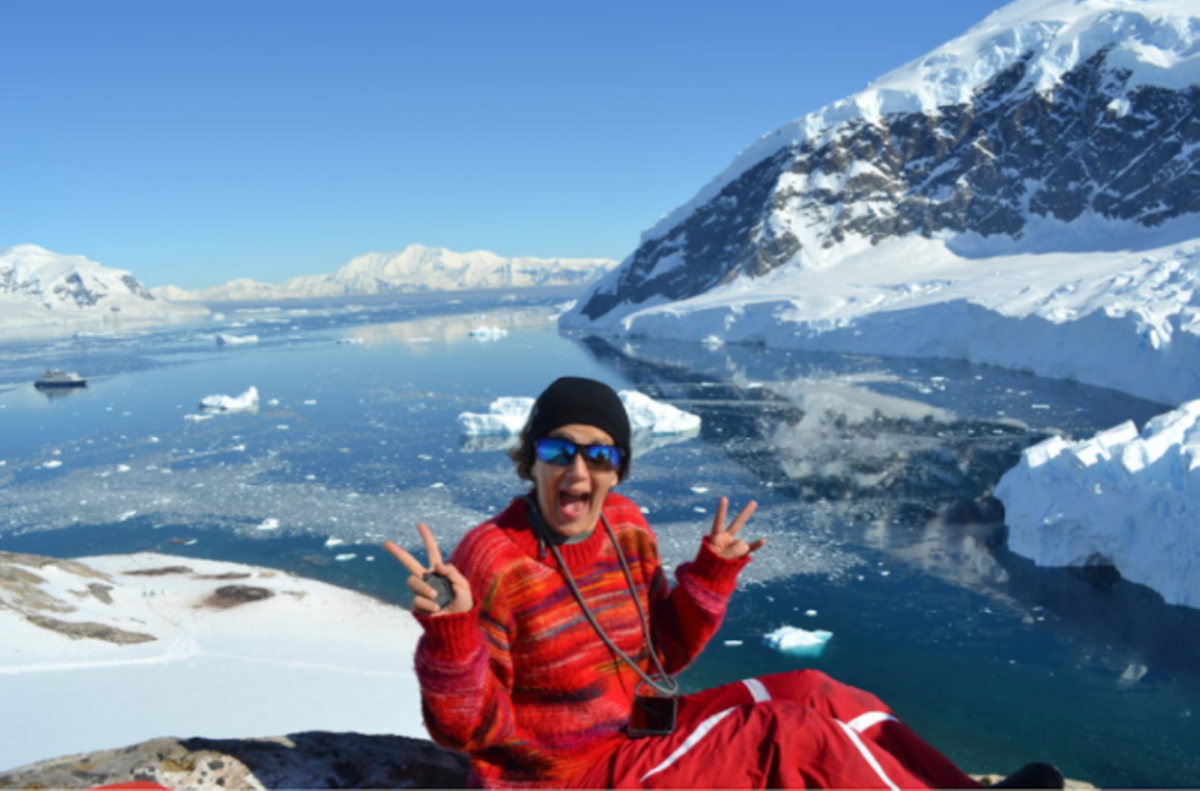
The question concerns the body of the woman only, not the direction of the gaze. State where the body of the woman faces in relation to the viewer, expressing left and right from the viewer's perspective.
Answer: facing the viewer and to the right of the viewer

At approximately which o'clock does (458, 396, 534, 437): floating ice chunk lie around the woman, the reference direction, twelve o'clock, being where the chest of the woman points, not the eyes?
The floating ice chunk is roughly at 7 o'clock from the woman.

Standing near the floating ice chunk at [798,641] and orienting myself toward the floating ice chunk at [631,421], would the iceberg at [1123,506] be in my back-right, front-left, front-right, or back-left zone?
front-right

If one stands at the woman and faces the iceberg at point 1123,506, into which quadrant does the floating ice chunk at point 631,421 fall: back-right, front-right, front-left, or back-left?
front-left

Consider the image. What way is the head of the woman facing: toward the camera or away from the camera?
toward the camera

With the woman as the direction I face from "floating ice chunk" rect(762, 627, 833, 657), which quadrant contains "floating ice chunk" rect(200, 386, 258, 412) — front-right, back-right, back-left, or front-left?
back-right

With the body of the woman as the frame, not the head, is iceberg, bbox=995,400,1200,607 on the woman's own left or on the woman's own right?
on the woman's own left

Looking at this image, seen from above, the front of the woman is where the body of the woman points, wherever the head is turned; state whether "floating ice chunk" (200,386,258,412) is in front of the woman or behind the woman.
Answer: behind

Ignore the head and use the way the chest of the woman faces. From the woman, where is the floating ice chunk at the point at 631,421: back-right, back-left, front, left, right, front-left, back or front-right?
back-left

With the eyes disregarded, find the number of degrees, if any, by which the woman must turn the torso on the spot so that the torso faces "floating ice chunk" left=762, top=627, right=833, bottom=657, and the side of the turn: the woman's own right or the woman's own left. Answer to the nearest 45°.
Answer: approximately 135° to the woman's own left
